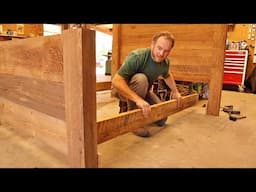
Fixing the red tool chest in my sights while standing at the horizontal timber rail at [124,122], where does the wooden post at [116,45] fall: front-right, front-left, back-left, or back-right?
front-left

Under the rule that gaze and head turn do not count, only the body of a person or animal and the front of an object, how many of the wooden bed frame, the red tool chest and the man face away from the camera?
0

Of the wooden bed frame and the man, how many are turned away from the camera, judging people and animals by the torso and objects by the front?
0

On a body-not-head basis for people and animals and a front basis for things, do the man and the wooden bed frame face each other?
no

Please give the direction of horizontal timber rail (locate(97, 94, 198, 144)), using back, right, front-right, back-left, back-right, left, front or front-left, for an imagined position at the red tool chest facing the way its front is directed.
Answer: front

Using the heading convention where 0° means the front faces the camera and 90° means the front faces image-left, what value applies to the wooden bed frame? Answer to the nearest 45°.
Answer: approximately 45°

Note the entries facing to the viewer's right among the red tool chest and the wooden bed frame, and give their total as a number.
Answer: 0

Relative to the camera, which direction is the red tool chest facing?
toward the camera

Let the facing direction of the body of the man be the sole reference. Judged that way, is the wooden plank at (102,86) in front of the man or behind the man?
behind

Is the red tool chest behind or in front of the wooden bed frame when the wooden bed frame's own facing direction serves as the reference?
behind

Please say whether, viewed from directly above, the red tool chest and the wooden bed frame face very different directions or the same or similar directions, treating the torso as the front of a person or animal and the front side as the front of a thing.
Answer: same or similar directions

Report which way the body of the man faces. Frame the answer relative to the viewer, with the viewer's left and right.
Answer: facing the viewer and to the right of the viewer

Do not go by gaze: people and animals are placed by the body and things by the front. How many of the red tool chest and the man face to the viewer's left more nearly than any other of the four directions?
0

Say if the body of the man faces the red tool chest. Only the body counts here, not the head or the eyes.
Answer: no
